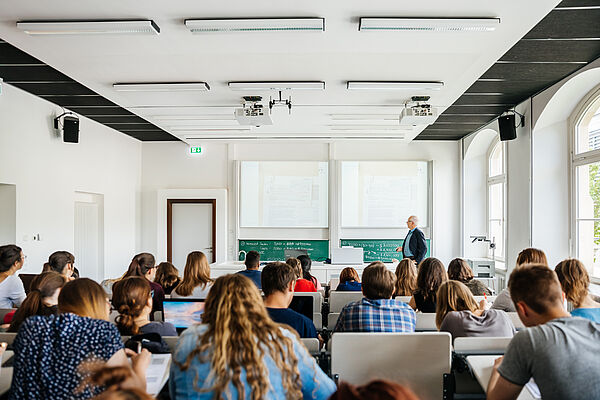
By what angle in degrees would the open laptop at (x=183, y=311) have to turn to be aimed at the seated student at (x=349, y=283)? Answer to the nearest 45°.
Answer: approximately 135° to its left

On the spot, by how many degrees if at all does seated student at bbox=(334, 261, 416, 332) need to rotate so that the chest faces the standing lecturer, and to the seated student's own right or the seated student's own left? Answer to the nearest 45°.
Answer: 0° — they already face them

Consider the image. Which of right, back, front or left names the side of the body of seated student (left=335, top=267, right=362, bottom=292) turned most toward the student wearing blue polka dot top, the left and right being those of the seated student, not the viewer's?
back

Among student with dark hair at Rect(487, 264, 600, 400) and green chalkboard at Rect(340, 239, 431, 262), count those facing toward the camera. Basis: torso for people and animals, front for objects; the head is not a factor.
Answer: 1

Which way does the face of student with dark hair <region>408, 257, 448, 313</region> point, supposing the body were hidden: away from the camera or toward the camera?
away from the camera

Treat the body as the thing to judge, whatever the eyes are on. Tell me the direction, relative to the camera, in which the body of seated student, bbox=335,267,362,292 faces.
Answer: away from the camera

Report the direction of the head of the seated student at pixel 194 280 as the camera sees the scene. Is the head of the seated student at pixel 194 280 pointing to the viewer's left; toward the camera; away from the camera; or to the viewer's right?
away from the camera

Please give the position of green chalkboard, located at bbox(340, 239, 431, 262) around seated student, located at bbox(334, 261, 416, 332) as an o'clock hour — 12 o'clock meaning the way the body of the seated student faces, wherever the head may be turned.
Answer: The green chalkboard is roughly at 12 o'clock from the seated student.

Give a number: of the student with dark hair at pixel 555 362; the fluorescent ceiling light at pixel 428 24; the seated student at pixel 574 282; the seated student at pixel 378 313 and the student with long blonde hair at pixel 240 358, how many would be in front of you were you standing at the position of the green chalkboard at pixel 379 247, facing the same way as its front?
5

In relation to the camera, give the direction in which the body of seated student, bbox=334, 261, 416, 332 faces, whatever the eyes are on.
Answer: away from the camera

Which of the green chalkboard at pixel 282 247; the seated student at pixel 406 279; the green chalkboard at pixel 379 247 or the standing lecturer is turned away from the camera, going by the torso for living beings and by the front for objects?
the seated student

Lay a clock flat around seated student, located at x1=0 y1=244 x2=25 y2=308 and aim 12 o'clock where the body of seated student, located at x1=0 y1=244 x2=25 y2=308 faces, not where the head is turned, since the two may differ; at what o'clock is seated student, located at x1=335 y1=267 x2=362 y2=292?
seated student, located at x1=335 y1=267 x2=362 y2=292 is roughly at 2 o'clock from seated student, located at x1=0 y1=244 x2=25 y2=308.

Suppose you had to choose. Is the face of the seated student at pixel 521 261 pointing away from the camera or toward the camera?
away from the camera

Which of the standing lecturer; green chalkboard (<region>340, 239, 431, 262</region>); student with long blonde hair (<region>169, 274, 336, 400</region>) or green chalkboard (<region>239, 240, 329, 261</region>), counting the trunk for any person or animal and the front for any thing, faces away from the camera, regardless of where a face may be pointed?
the student with long blonde hair

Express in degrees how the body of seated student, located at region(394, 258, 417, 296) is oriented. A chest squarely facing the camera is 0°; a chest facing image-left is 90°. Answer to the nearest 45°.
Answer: approximately 180°

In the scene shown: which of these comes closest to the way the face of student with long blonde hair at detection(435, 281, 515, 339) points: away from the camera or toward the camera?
away from the camera

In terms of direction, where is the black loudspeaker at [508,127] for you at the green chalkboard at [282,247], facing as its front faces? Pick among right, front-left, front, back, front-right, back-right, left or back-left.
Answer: front-left

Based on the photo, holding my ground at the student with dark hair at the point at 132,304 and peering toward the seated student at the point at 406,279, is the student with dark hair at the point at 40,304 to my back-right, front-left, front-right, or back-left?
back-left
